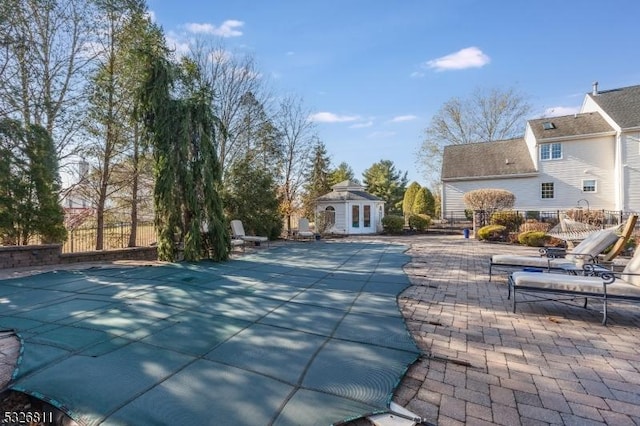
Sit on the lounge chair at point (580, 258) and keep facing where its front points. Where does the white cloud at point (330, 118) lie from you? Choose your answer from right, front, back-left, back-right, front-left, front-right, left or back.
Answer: front-right

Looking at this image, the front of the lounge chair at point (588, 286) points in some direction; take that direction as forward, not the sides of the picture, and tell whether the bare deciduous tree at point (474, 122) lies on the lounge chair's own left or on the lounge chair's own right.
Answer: on the lounge chair's own right

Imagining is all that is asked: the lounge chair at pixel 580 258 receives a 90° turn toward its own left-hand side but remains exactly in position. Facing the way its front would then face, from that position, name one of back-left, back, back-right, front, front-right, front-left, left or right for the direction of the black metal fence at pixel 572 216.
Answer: back

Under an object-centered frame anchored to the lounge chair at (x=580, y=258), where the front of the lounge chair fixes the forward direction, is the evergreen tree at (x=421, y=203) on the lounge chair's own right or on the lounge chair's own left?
on the lounge chair's own right

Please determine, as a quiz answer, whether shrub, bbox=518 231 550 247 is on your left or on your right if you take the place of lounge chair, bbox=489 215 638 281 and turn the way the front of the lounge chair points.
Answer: on your right

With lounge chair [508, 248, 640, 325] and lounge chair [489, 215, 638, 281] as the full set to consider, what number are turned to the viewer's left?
2

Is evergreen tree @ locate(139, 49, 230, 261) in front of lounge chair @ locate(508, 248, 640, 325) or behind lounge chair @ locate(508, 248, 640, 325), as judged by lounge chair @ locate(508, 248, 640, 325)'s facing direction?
in front

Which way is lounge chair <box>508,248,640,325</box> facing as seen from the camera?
to the viewer's left

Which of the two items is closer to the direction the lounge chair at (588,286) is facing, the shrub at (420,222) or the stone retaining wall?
the stone retaining wall

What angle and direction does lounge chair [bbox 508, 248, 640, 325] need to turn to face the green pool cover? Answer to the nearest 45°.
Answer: approximately 45° to its left

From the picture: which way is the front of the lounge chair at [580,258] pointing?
to the viewer's left

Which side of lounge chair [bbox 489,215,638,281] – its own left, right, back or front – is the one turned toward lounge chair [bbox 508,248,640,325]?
left
